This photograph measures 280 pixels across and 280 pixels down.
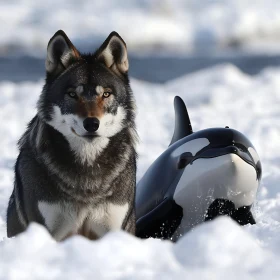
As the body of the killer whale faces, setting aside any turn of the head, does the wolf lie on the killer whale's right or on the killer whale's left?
on the killer whale's right

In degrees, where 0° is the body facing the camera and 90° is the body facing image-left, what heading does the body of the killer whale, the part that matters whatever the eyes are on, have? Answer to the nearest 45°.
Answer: approximately 315°

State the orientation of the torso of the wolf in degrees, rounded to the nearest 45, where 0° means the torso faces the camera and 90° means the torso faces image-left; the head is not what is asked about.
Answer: approximately 0°

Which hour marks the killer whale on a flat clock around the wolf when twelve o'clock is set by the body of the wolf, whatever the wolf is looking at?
The killer whale is roughly at 8 o'clock from the wolf.
